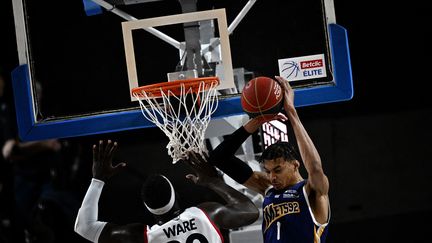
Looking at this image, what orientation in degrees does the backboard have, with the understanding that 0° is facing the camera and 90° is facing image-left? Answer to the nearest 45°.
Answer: approximately 0°

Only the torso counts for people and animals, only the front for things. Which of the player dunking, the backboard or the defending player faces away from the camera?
the defending player

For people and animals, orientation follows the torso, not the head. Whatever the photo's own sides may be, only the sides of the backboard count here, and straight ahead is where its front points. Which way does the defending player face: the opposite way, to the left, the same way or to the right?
the opposite way

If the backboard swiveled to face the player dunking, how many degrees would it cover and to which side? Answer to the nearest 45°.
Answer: approximately 45° to its left

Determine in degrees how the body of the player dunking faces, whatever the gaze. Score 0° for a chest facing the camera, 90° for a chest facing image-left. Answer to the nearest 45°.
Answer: approximately 45°

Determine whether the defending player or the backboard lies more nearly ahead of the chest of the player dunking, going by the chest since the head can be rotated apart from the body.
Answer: the defending player

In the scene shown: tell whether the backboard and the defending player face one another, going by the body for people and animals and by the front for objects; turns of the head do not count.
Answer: yes

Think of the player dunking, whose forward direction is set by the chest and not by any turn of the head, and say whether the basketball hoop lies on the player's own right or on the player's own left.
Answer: on the player's own right

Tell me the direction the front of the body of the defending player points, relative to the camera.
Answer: away from the camera

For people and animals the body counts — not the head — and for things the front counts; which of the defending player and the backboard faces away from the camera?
the defending player
